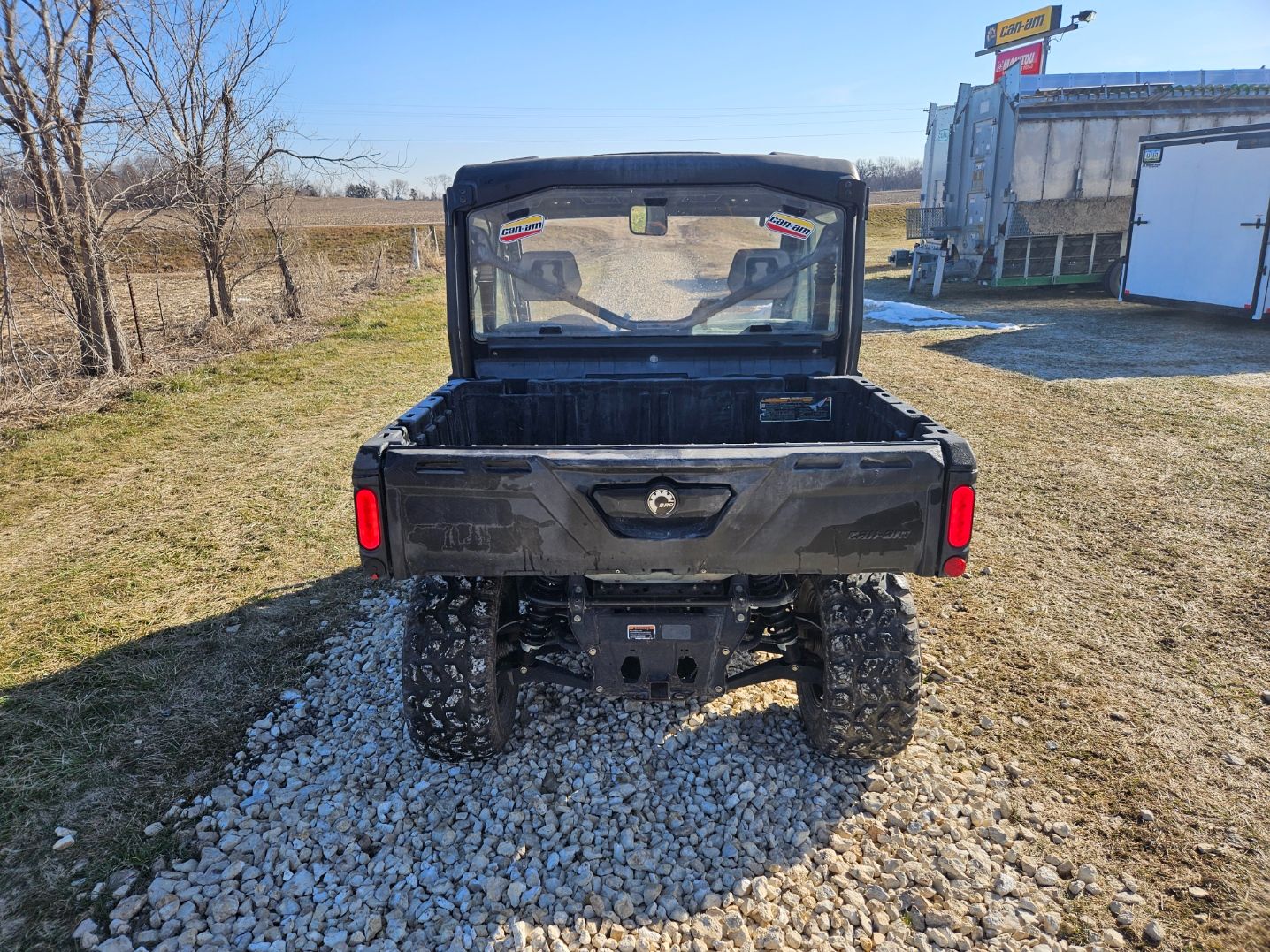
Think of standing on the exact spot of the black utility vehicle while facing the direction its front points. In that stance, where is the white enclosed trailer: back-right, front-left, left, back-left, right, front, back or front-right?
front-right

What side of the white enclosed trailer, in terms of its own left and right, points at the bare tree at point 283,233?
back

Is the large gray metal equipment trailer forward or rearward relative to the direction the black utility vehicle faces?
forward

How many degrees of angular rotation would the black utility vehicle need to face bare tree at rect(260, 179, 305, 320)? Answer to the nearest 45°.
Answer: approximately 45° to its left

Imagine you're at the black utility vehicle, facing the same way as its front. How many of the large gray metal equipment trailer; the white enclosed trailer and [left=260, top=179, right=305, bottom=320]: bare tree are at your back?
0

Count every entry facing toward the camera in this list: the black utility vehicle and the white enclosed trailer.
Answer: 0

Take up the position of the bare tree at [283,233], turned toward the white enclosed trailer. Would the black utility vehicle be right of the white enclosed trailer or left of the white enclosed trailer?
right

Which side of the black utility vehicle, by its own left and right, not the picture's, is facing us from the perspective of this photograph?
back

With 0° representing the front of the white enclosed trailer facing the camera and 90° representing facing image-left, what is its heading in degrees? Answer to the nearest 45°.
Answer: approximately 225°

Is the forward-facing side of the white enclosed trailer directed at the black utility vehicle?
no

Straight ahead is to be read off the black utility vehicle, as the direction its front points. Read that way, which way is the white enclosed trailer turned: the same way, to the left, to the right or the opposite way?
to the right

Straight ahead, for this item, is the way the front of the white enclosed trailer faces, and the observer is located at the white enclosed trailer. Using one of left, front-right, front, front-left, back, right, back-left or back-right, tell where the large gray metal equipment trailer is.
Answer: left

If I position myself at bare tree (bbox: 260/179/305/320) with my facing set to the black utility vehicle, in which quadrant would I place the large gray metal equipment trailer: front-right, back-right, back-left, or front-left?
front-left
